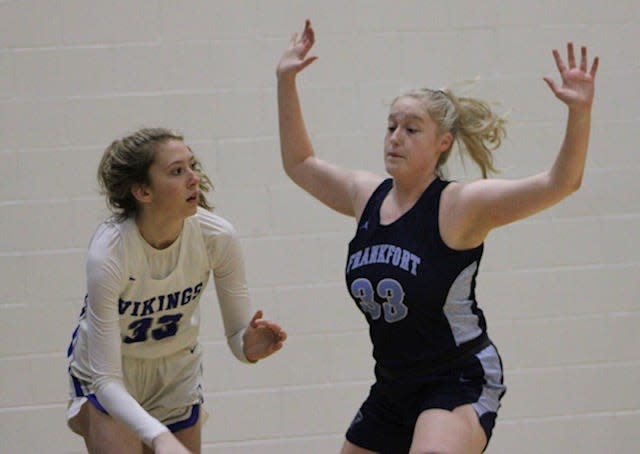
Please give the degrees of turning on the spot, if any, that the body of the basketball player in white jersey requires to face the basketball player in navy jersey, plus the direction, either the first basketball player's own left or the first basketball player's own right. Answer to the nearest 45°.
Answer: approximately 45° to the first basketball player's own left

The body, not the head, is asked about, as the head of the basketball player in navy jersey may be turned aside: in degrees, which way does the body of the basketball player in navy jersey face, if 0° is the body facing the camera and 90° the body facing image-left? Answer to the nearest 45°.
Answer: approximately 45°

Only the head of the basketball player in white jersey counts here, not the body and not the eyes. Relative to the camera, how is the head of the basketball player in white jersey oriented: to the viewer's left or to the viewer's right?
to the viewer's right

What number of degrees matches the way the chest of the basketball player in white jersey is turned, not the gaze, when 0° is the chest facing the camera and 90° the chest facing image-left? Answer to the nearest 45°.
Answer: approximately 315°

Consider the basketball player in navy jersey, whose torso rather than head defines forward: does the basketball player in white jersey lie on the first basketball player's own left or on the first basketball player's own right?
on the first basketball player's own right
